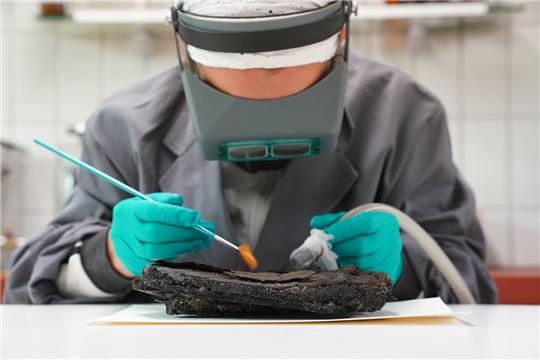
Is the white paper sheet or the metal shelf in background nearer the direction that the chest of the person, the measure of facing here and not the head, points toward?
the white paper sheet

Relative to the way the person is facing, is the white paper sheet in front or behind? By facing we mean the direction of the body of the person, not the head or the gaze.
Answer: in front

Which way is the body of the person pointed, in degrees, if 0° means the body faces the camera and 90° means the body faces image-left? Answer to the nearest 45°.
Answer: approximately 0°

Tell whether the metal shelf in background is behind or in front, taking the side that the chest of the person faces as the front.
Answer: behind
